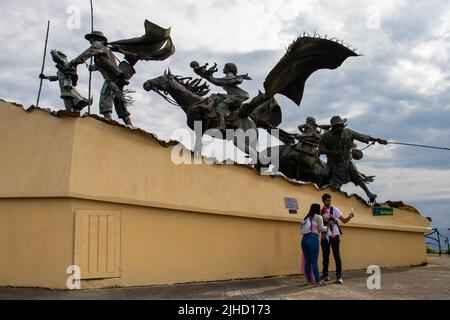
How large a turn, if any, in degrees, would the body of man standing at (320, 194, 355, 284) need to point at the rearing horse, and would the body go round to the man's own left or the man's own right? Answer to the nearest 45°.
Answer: approximately 90° to the man's own right

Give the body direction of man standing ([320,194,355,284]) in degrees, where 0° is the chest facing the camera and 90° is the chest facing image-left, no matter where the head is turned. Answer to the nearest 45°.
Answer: approximately 45°

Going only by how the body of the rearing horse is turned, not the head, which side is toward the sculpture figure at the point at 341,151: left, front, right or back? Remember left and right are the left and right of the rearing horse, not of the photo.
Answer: back

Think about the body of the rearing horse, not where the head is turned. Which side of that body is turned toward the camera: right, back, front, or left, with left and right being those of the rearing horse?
left

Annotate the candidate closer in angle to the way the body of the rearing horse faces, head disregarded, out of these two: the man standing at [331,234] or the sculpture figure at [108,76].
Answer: the sculpture figure
